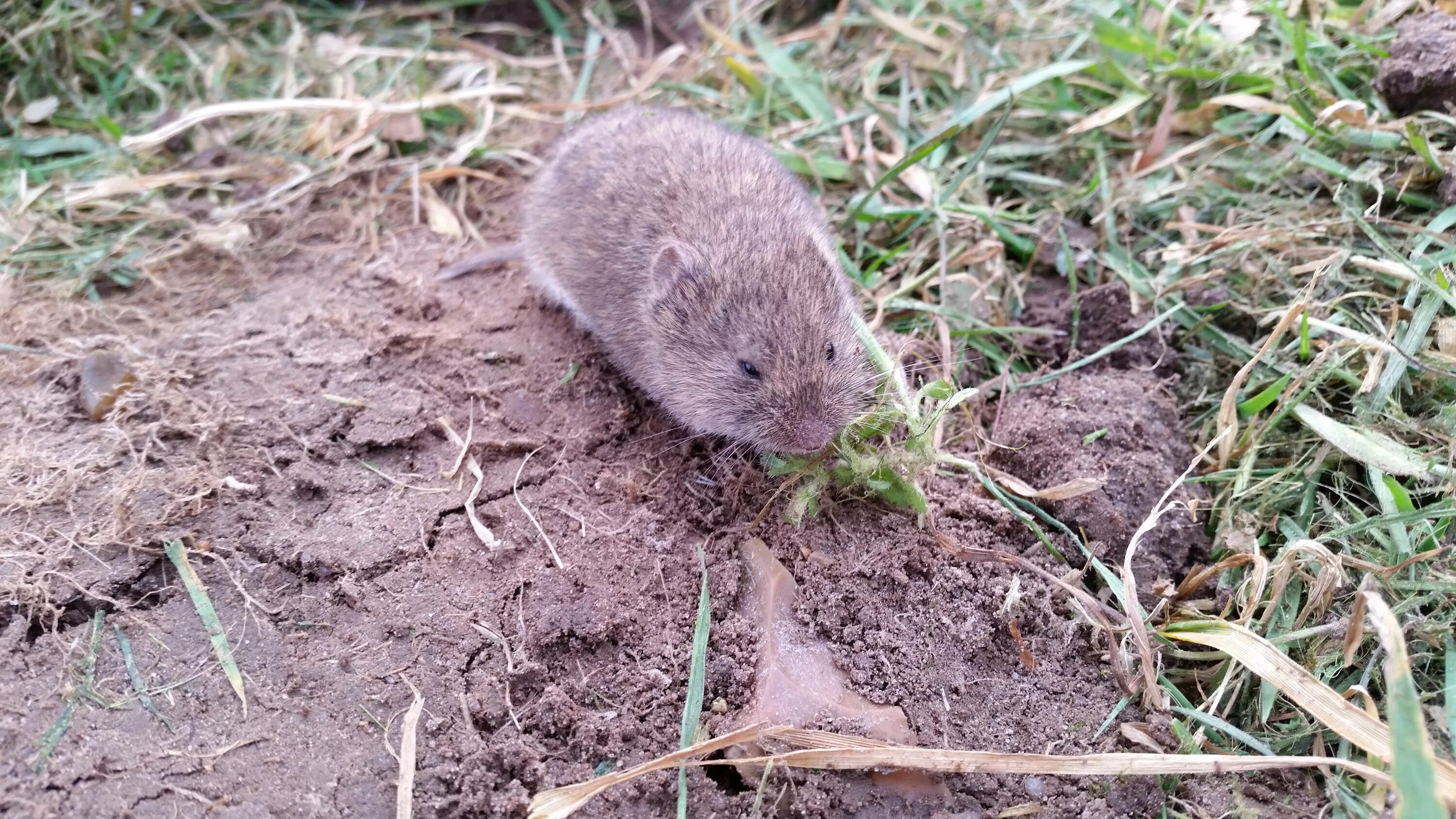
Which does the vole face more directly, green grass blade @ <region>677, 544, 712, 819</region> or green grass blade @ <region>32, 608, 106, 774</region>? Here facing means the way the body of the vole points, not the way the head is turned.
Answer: the green grass blade @ <region>677, 544, 712, 819</region>

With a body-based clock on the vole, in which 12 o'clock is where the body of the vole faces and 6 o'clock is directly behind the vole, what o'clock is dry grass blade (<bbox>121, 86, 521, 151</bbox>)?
The dry grass blade is roughly at 6 o'clock from the vole.

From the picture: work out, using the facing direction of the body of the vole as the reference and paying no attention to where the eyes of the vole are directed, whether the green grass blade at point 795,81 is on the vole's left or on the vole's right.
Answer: on the vole's left

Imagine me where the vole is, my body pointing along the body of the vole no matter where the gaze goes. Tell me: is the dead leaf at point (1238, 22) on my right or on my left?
on my left

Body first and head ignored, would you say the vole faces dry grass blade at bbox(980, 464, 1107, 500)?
yes

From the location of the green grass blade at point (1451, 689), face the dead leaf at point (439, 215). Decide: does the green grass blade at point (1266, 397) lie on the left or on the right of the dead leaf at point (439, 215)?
right

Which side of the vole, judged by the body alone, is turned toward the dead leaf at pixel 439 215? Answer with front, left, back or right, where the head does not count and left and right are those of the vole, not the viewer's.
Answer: back

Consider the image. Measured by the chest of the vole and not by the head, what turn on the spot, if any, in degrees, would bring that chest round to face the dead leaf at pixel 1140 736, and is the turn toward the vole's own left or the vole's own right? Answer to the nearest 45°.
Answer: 0° — it already faces it

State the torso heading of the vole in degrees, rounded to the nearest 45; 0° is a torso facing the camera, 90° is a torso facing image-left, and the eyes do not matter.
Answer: approximately 315°
